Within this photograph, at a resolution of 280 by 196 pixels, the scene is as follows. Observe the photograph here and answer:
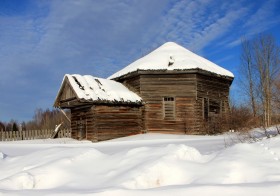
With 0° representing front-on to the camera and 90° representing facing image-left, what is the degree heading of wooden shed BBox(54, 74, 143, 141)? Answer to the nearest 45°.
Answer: approximately 45°
